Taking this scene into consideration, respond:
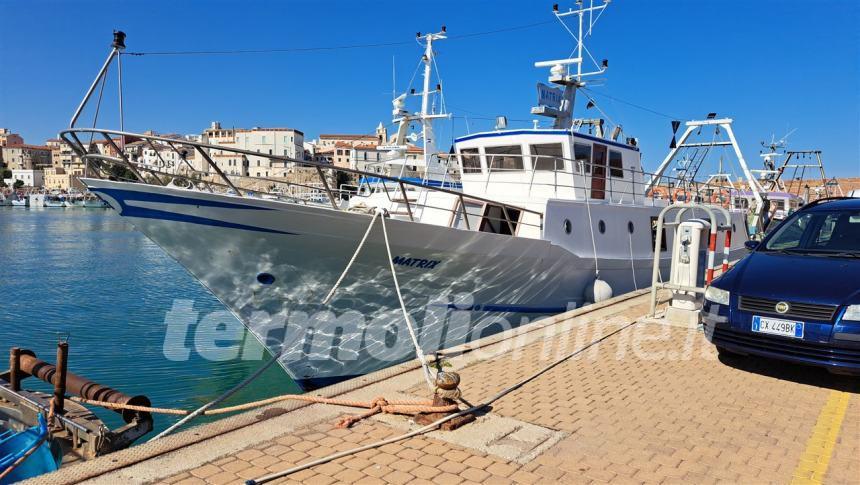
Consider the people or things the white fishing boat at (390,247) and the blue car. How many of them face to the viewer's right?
0

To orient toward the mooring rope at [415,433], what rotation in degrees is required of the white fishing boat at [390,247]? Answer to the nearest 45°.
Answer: approximately 45° to its left

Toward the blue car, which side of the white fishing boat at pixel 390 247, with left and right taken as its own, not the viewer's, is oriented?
left

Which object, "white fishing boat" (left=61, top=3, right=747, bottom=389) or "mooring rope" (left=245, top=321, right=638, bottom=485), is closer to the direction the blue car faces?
the mooring rope

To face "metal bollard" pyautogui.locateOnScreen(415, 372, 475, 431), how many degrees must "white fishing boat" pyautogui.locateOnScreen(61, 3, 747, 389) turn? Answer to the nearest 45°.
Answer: approximately 45° to its left

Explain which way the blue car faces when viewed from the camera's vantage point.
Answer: facing the viewer and to the left of the viewer

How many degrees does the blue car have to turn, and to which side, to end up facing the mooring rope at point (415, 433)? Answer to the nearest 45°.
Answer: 0° — it already faces it

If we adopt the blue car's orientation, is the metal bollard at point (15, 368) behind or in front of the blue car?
in front

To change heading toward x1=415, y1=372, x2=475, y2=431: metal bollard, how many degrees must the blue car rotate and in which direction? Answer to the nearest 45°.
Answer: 0° — it already faces it

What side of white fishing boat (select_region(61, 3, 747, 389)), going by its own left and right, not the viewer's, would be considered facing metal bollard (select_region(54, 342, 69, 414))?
front
